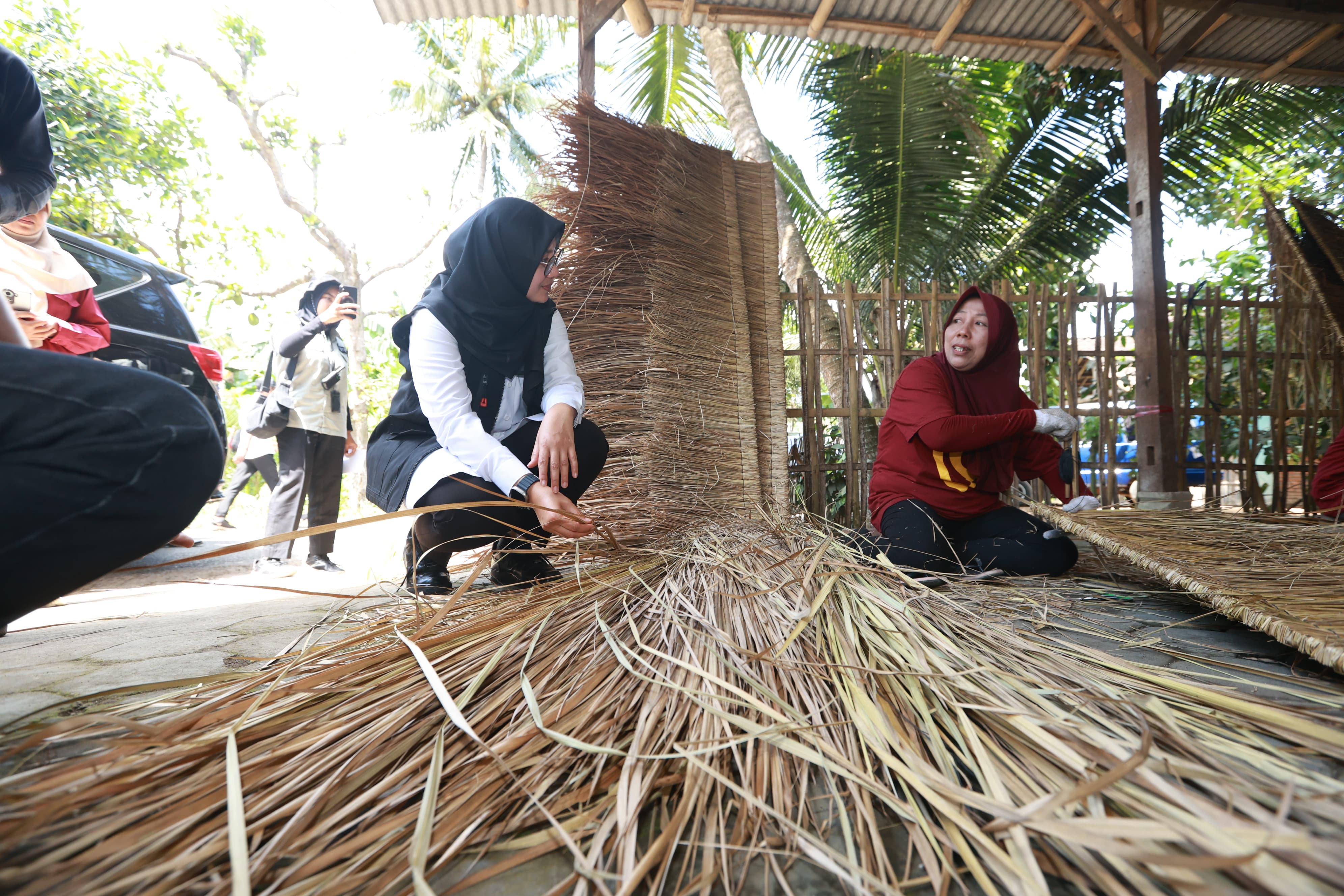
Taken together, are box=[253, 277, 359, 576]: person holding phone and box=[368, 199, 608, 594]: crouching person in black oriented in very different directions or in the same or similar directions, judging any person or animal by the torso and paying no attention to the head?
same or similar directions

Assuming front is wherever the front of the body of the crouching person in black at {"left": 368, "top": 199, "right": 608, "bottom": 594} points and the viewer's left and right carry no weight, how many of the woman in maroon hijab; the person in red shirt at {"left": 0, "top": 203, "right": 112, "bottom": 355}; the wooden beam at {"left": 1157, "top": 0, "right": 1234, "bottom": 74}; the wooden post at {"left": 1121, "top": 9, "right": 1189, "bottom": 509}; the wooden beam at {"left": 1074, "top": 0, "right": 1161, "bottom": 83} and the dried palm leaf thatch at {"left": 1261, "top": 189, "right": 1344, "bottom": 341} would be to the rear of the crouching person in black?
1

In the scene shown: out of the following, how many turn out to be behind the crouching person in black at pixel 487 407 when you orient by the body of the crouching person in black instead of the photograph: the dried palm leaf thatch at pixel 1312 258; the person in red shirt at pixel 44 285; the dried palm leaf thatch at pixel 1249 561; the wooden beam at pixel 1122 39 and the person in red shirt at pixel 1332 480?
1

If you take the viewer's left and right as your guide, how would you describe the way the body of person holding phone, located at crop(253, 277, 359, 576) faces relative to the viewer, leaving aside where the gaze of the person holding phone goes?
facing the viewer and to the right of the viewer

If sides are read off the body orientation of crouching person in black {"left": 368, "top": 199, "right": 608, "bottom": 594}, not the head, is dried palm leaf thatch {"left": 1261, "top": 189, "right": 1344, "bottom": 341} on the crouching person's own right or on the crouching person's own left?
on the crouching person's own left

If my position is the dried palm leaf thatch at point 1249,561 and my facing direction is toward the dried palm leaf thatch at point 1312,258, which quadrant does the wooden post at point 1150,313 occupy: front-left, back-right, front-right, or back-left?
front-left

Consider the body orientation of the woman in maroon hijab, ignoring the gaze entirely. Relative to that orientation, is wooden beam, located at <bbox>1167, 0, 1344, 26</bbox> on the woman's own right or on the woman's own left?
on the woman's own left

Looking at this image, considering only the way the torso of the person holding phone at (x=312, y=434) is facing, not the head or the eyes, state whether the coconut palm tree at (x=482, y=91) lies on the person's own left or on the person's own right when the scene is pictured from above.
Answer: on the person's own left

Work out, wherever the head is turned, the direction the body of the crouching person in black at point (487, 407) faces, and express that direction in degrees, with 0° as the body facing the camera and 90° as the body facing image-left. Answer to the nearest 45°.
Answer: approximately 315°

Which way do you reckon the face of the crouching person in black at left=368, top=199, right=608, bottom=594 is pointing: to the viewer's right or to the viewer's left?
to the viewer's right

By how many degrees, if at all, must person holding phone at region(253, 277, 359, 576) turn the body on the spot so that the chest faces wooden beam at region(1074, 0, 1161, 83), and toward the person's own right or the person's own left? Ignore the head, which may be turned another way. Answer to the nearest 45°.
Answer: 0° — they already face it

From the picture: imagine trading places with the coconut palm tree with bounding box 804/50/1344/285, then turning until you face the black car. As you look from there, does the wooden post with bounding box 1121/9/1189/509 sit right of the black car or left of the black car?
left
